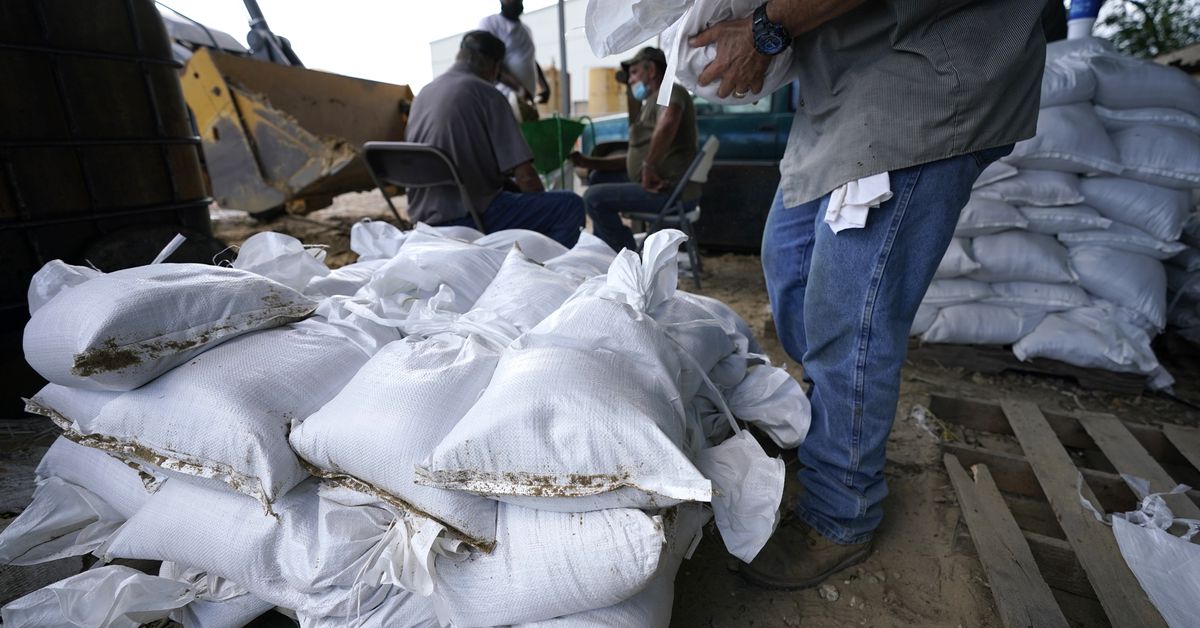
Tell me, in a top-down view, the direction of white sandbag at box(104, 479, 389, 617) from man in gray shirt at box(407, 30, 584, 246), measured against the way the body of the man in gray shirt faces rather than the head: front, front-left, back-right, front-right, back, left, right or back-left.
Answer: back-right

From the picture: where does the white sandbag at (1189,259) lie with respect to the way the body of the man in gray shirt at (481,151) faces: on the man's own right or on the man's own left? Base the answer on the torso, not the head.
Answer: on the man's own right

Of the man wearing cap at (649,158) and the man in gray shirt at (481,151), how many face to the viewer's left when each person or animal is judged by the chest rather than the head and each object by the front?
1

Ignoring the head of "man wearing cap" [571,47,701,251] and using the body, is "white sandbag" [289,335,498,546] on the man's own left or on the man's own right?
on the man's own left

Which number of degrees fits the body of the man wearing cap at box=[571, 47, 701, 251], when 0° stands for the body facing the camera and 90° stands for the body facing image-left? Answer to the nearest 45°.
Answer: approximately 90°

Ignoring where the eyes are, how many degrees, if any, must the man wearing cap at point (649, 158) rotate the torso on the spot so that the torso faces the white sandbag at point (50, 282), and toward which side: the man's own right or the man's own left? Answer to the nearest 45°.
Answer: approximately 45° to the man's own left

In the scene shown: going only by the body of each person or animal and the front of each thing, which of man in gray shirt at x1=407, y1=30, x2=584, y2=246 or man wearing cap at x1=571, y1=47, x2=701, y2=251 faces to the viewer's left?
the man wearing cap

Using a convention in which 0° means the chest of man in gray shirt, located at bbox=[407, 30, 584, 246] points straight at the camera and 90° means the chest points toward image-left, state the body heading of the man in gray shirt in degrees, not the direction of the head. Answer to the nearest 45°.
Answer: approximately 225°

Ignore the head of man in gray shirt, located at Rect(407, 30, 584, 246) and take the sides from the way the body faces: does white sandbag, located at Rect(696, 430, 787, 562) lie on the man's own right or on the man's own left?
on the man's own right

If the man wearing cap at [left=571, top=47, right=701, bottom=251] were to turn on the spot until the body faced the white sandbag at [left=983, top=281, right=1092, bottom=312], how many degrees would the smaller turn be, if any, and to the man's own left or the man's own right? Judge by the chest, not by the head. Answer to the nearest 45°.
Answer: approximately 135° to the man's own left

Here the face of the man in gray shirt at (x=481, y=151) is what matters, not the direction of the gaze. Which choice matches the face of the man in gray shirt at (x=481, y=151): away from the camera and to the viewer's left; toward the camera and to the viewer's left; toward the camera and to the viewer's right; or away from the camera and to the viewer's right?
away from the camera and to the viewer's right
